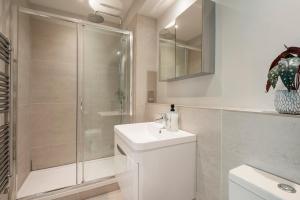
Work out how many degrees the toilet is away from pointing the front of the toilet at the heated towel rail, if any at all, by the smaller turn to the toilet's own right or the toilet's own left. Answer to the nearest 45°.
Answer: approximately 45° to the toilet's own right

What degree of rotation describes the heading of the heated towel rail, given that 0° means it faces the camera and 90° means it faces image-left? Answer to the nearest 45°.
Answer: approximately 270°

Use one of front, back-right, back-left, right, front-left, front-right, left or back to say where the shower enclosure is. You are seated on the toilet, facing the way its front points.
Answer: front-right

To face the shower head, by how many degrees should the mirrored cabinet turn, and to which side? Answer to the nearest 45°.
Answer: approximately 45° to its right

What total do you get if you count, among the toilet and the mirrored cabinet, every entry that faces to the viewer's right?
0

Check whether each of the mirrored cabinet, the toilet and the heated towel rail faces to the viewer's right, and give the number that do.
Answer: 1

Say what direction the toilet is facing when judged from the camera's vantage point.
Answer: facing the viewer and to the left of the viewer

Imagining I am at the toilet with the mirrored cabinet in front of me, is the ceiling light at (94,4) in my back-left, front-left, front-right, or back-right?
front-left
